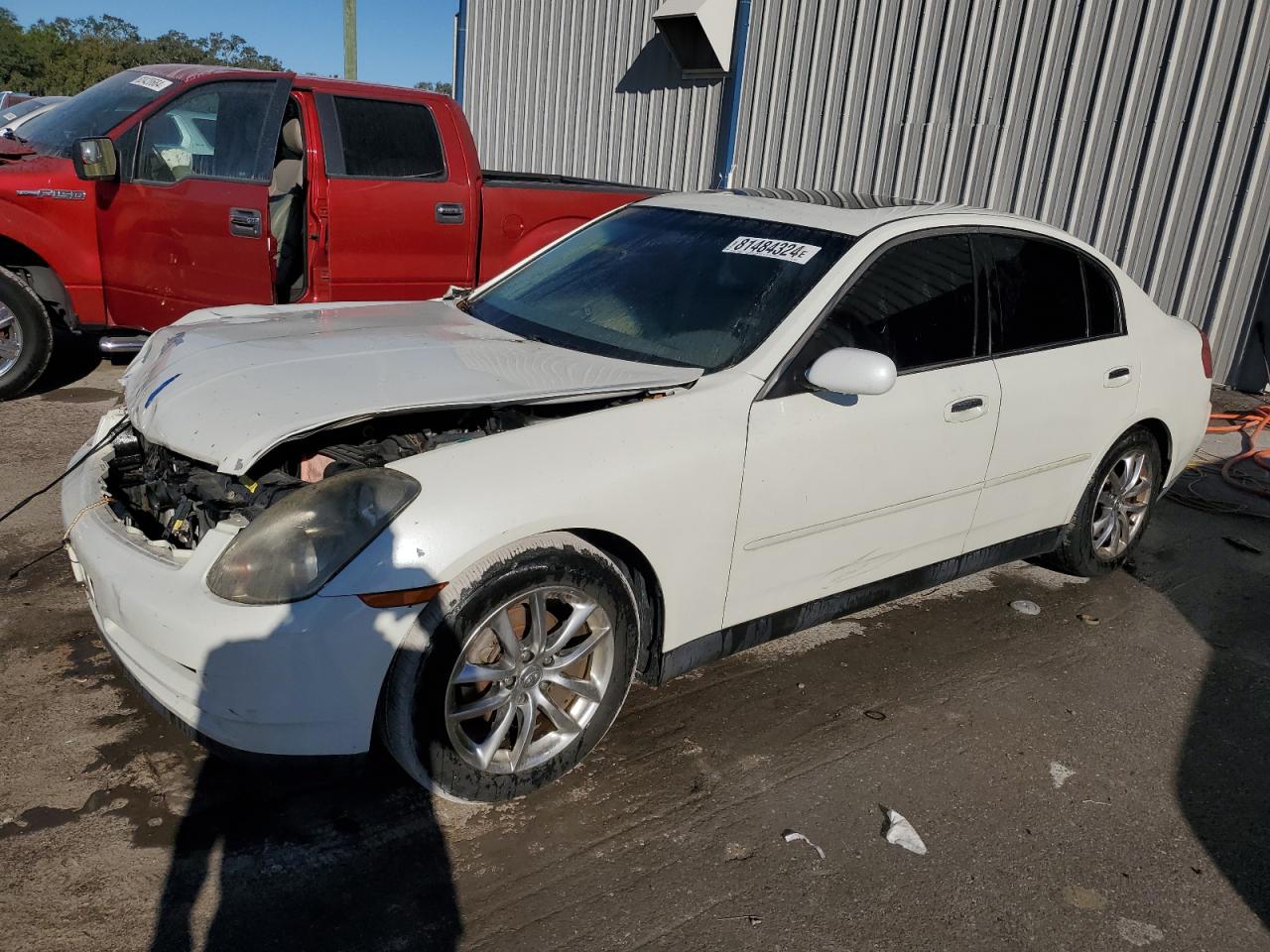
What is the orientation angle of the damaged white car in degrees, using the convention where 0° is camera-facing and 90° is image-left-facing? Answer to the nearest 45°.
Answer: approximately 45°

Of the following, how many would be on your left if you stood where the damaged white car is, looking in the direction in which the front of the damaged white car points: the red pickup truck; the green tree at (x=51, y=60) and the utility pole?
0

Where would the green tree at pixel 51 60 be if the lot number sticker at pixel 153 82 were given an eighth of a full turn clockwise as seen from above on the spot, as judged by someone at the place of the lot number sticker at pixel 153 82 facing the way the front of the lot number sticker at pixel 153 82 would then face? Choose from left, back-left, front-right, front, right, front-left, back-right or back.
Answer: right

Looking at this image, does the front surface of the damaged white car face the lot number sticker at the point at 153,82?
no

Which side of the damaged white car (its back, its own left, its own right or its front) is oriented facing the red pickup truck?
right

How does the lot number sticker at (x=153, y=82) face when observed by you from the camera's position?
facing the viewer and to the left of the viewer

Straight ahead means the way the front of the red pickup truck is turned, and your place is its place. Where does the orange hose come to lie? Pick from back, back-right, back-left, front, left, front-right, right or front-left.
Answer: back

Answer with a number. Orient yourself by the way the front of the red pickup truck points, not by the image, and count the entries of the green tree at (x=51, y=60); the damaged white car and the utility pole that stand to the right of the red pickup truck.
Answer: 2

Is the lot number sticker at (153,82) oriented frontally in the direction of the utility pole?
no

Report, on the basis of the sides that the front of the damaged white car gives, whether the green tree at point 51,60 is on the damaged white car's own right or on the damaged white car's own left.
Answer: on the damaged white car's own right

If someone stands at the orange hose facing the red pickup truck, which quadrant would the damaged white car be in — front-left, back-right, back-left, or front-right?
front-left

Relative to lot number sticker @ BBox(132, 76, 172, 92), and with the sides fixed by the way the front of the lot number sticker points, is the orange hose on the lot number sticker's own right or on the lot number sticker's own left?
on the lot number sticker's own left

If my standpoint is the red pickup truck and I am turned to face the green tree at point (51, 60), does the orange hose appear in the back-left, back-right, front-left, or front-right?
back-right

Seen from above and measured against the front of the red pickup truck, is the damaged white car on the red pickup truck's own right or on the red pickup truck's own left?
on the red pickup truck's own left

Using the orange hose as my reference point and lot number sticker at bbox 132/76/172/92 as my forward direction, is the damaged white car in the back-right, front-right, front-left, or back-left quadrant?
front-left

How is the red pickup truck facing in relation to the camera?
to the viewer's left

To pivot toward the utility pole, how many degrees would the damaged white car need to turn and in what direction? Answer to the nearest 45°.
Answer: approximately 135° to its right
